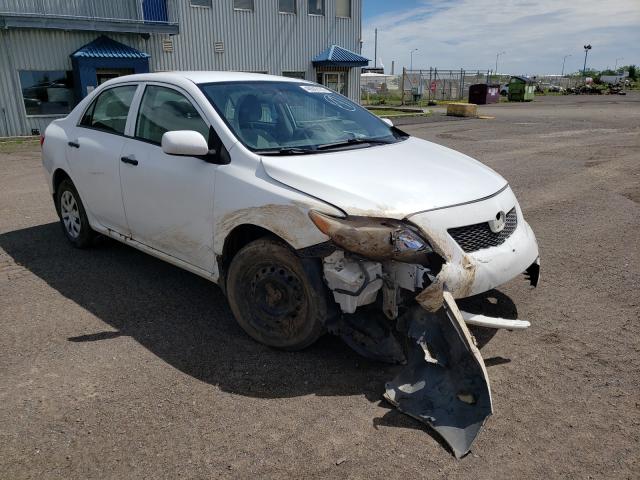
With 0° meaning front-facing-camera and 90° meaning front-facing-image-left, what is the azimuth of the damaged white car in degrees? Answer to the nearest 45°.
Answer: approximately 315°

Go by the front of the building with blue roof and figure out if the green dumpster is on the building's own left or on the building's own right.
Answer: on the building's own left

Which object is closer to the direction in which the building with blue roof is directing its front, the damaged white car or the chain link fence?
the damaged white car

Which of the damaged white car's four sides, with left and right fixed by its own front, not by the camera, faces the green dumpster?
left

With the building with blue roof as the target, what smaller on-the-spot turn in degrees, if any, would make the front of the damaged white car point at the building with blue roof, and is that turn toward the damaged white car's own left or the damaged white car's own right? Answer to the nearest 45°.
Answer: approximately 135° to the damaged white car's own left

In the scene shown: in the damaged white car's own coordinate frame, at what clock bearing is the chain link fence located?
The chain link fence is roughly at 8 o'clock from the damaged white car.

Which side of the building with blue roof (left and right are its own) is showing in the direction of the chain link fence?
left
